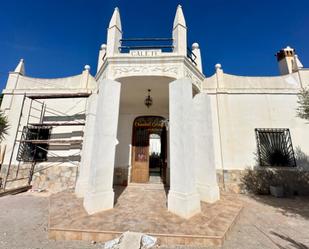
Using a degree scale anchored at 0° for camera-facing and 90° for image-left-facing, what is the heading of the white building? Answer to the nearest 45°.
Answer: approximately 0°
